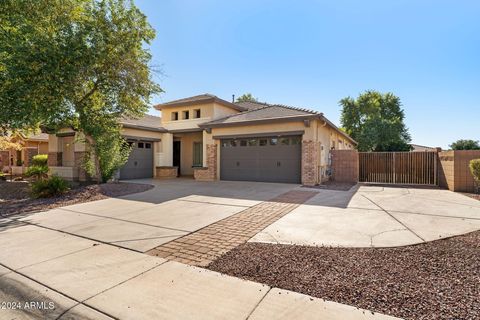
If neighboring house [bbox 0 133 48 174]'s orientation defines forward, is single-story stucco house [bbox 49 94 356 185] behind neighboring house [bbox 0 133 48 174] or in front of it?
in front

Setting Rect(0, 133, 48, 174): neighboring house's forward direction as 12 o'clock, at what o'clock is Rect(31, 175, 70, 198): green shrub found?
The green shrub is roughly at 12 o'clock from the neighboring house.

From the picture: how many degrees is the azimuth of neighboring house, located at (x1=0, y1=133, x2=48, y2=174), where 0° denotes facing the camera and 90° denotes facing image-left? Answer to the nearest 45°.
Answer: approximately 0°

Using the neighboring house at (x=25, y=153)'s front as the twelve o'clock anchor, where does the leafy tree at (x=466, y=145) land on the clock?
The leafy tree is roughly at 10 o'clock from the neighboring house.

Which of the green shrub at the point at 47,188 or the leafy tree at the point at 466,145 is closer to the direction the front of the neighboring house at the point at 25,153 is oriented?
the green shrub

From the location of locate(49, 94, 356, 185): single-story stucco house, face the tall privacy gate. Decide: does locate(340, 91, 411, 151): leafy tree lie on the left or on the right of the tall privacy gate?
left

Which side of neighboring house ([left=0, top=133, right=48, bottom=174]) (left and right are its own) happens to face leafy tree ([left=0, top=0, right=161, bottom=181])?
left

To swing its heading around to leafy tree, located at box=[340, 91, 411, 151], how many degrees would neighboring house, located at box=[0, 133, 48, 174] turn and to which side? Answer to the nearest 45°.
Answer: approximately 90° to its left

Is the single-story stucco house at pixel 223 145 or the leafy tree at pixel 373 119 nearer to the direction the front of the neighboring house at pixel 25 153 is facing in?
the single-story stucco house

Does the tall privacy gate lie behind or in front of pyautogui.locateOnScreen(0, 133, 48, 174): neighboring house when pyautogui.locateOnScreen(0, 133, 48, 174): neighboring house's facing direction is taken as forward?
in front
